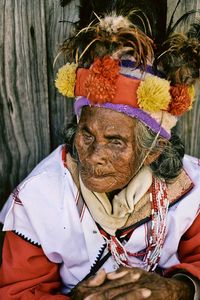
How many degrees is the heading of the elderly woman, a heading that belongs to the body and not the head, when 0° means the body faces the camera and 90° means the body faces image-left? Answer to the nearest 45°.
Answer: approximately 0°
